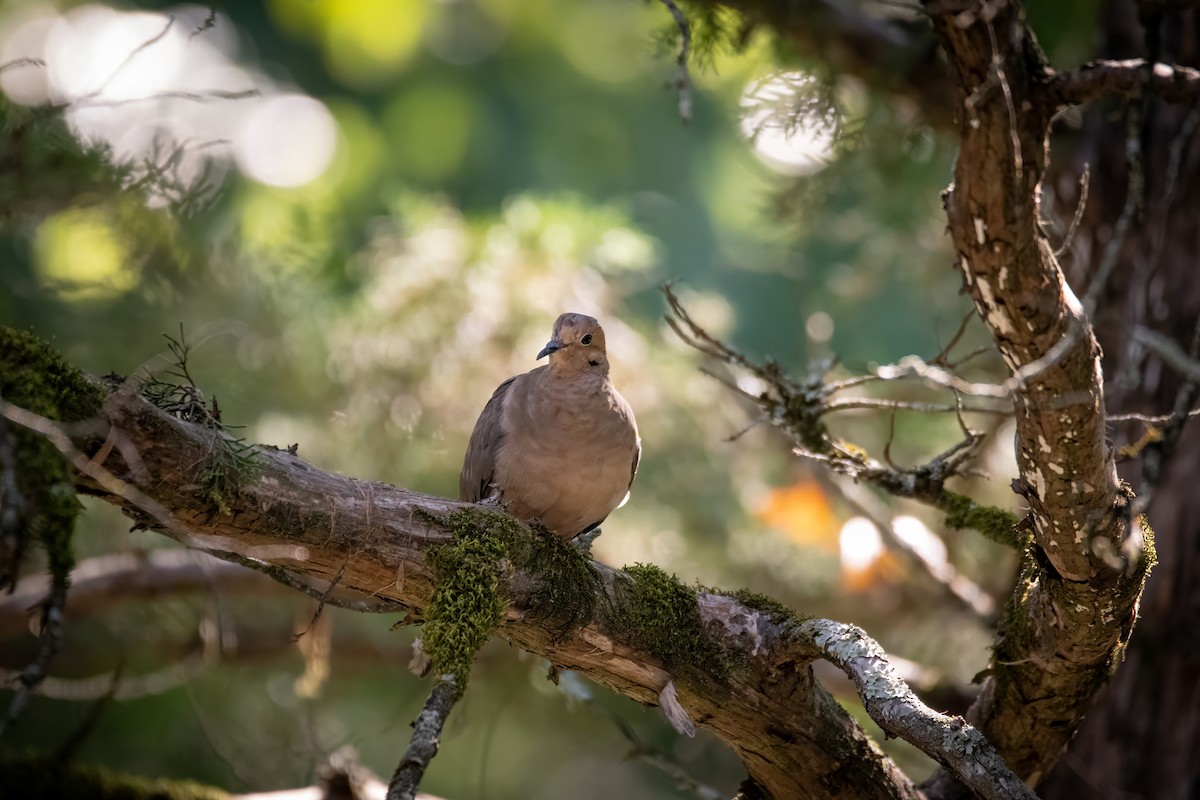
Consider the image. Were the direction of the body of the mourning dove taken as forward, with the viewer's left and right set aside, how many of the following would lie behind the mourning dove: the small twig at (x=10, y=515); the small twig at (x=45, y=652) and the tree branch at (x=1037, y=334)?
0

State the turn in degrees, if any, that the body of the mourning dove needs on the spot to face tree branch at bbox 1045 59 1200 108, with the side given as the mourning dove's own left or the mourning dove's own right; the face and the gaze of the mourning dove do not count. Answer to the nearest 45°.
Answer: approximately 45° to the mourning dove's own left

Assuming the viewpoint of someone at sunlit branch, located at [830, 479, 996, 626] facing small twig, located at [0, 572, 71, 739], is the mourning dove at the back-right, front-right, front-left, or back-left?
front-left

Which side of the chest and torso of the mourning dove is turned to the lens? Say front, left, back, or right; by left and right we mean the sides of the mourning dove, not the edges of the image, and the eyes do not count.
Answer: front

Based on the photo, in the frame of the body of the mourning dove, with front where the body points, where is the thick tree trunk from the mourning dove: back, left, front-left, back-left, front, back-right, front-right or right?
left

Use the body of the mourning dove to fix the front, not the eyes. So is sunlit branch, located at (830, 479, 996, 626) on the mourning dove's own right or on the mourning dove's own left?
on the mourning dove's own left

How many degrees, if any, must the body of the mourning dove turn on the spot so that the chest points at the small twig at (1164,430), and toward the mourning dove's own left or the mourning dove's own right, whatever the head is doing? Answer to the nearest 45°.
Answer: approximately 45° to the mourning dove's own left
